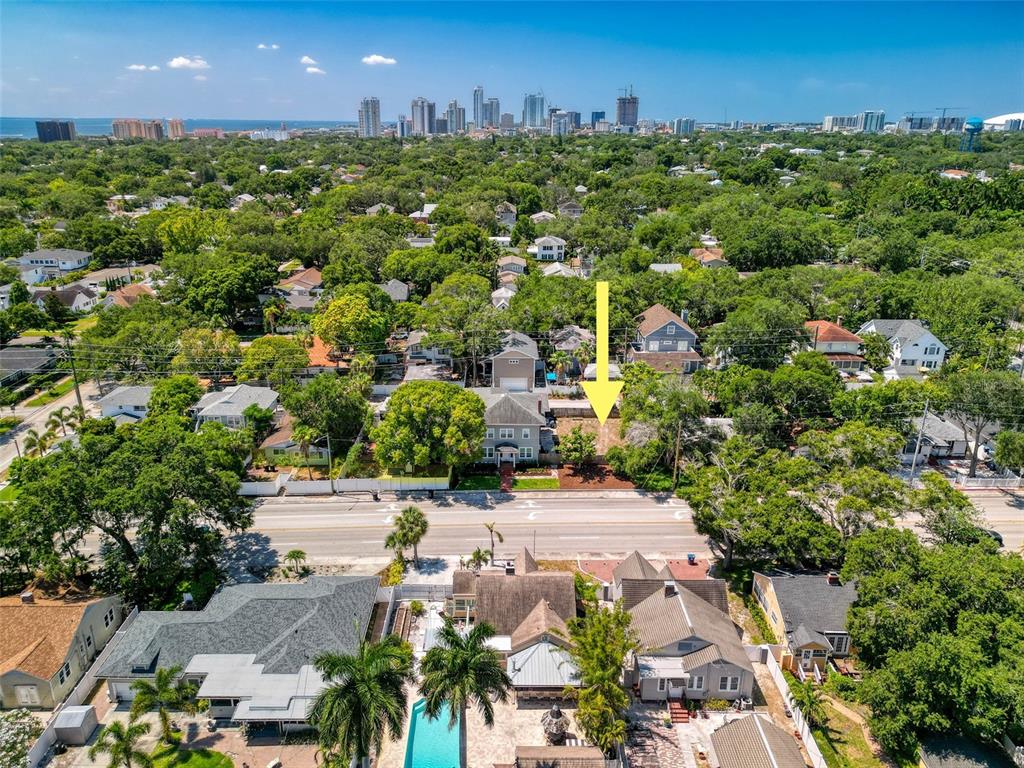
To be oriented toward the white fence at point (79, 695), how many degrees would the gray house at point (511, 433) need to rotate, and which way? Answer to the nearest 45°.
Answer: approximately 45° to its right

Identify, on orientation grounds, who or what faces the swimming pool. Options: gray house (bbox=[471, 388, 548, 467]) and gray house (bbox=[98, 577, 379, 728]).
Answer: gray house (bbox=[471, 388, 548, 467])

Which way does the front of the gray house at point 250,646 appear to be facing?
away from the camera

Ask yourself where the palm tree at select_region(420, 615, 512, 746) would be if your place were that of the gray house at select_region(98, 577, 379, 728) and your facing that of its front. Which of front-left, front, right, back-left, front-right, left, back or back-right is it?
back-right

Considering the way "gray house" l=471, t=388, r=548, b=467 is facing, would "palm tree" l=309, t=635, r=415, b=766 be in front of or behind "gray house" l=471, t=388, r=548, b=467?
in front

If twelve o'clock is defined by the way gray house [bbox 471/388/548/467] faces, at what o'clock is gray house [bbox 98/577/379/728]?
gray house [bbox 98/577/379/728] is roughly at 1 o'clock from gray house [bbox 471/388/548/467].

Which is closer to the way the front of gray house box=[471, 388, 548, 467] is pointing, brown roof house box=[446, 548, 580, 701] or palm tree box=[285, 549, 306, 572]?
the brown roof house

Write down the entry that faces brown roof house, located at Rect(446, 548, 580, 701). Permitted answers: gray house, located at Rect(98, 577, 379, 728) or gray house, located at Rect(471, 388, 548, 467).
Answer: gray house, located at Rect(471, 388, 548, 467)

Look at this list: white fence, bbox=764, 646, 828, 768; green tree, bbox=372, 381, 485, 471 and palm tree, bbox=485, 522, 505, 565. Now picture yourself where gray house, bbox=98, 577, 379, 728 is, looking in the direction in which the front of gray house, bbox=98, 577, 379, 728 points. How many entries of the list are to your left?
0

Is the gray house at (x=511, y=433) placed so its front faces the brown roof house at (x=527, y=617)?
yes

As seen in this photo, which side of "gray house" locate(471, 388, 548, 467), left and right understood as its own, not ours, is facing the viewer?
front

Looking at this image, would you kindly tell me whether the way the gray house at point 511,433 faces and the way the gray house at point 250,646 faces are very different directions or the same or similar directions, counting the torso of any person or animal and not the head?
very different directions

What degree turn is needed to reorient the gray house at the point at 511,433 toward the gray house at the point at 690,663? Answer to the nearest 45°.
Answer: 0° — it already faces it

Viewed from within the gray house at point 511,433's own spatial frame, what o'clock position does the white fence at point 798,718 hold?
The white fence is roughly at 11 o'clock from the gray house.

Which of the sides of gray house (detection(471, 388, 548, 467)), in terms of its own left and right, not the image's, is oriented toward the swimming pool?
front

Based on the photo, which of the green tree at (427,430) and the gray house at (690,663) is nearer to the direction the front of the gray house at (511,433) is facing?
the gray house

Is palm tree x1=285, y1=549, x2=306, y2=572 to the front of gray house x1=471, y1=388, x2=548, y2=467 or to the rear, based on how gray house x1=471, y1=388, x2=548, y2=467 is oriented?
to the front

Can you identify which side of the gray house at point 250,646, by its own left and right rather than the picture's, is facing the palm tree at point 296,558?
front

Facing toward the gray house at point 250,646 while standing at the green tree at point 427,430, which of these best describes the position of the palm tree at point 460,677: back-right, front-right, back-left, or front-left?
front-left
